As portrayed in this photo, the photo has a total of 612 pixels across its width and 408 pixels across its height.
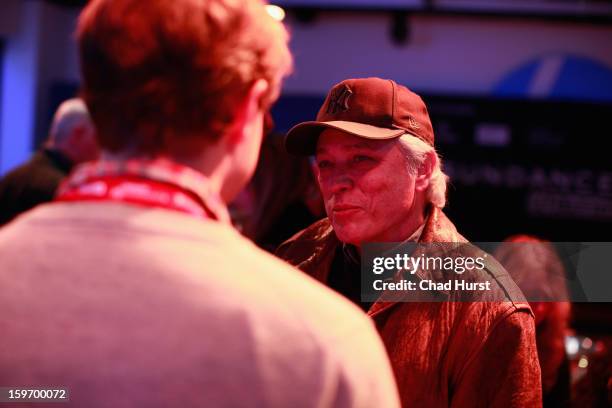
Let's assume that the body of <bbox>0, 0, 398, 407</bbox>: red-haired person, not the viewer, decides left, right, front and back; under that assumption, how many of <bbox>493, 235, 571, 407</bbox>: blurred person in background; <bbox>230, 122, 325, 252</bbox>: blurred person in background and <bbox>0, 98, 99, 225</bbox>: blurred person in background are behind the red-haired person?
0

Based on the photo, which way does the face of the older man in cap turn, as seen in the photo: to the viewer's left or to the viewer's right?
to the viewer's left

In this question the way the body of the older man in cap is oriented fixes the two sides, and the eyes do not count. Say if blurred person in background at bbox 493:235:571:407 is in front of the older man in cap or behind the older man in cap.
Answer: behind

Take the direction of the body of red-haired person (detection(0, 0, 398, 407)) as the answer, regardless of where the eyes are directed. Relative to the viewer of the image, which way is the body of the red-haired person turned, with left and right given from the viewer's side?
facing away from the viewer and to the right of the viewer

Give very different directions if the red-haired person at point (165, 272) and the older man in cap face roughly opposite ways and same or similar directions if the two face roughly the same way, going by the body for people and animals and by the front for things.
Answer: very different directions

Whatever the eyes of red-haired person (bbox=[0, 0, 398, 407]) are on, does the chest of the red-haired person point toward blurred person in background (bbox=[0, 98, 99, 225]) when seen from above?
no

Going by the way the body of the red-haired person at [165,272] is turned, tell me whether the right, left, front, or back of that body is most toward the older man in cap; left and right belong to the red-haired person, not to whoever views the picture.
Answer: front

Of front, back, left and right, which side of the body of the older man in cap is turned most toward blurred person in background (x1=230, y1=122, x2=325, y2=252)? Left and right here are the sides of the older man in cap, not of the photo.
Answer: right

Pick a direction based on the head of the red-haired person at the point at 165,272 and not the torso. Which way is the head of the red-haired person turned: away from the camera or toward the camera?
away from the camera

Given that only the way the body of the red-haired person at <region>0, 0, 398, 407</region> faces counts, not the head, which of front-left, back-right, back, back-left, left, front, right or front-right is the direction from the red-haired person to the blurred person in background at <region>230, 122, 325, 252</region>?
front-left

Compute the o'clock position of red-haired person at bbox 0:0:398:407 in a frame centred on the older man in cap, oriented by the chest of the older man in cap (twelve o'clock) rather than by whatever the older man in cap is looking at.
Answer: The red-haired person is roughly at 11 o'clock from the older man in cap.

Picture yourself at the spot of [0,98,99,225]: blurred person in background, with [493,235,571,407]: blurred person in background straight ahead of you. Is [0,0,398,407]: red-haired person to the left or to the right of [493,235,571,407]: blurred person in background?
right

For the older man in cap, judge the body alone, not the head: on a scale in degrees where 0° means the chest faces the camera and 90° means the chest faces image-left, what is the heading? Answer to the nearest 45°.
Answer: approximately 45°

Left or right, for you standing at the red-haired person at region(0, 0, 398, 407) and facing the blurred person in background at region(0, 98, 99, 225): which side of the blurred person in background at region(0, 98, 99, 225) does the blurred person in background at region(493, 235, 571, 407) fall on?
right
